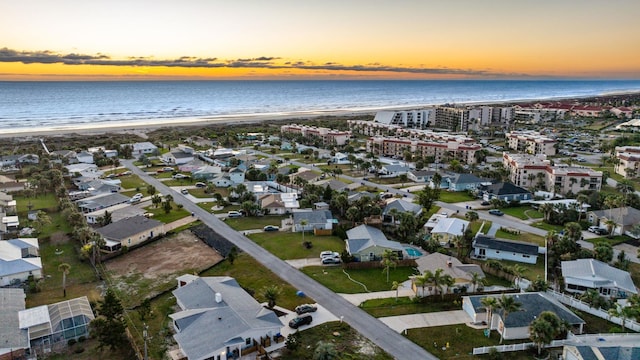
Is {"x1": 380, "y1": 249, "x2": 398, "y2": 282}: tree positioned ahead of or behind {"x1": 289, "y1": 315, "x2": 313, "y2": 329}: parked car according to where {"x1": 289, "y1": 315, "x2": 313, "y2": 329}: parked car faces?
behind

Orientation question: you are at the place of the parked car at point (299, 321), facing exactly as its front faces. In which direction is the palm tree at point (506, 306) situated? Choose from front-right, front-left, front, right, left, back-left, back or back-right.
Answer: back-left

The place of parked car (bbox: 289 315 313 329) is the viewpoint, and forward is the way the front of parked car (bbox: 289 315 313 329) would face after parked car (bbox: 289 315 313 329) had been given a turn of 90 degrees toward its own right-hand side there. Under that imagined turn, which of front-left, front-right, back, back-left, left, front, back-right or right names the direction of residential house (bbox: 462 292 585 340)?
back-right

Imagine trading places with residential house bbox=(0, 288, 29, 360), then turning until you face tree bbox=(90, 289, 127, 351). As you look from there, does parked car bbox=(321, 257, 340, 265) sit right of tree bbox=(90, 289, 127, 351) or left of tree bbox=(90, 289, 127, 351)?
left

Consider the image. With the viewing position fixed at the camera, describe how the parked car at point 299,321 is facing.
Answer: facing the viewer and to the left of the viewer

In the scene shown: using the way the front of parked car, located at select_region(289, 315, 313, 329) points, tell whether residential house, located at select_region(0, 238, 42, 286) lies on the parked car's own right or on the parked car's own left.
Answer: on the parked car's own right

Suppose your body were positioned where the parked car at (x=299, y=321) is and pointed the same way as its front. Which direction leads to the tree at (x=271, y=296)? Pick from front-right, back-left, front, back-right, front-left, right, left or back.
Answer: right

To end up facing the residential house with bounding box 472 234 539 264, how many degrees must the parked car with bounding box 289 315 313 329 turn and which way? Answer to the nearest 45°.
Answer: approximately 180°

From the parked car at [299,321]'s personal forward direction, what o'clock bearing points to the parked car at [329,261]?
the parked car at [329,261] is roughly at 5 o'clock from the parked car at [299,321].

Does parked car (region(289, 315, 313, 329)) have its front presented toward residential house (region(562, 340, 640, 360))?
no

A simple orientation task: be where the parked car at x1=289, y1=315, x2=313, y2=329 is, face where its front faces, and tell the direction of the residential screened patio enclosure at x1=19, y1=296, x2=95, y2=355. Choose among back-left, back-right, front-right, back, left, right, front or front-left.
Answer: front-right

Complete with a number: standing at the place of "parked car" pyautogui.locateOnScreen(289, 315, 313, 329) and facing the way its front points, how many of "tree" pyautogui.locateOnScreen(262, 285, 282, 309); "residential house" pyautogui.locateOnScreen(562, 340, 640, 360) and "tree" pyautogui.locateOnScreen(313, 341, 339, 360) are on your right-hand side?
1

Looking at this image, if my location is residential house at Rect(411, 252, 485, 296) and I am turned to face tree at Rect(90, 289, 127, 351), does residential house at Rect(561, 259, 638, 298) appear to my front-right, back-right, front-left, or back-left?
back-left

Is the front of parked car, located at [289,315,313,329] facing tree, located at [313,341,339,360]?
no
